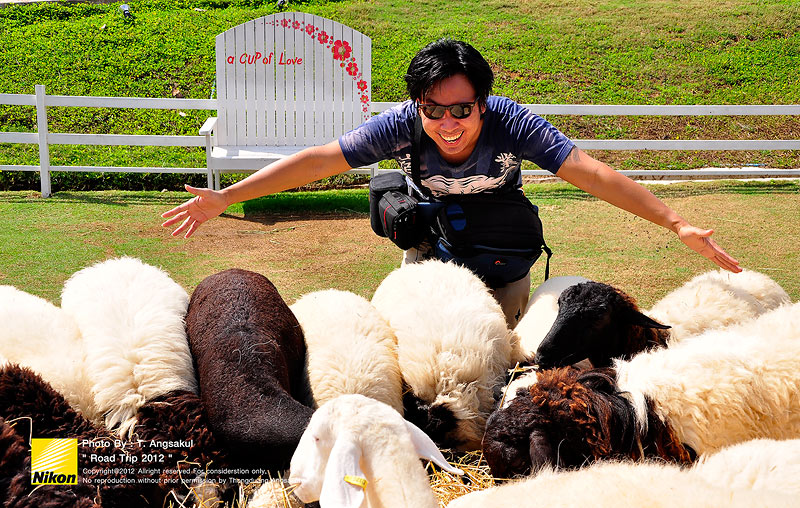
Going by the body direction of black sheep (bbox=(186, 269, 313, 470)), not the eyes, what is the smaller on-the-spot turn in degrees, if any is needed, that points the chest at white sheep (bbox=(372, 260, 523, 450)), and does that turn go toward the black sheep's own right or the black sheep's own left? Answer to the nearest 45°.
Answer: approximately 90° to the black sheep's own left

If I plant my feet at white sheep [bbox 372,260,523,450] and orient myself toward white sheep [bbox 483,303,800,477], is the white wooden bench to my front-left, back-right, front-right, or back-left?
back-left

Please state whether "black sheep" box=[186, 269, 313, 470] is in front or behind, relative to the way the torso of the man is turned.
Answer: in front

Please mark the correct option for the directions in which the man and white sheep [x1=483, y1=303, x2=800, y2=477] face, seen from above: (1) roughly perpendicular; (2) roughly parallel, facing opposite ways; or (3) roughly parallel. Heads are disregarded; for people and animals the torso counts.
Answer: roughly perpendicular

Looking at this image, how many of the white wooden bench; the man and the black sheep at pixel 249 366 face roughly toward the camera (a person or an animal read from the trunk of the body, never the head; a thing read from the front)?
3

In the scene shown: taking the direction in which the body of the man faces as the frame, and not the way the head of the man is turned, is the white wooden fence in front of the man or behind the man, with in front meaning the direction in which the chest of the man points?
behind

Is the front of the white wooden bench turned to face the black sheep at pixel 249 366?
yes

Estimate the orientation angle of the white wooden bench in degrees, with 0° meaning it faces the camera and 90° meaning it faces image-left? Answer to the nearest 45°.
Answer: approximately 0°

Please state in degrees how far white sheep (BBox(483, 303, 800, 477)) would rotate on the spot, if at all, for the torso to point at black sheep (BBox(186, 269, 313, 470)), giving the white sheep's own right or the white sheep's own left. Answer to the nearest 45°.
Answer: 0° — it already faces it

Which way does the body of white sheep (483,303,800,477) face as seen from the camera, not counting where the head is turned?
to the viewer's left
